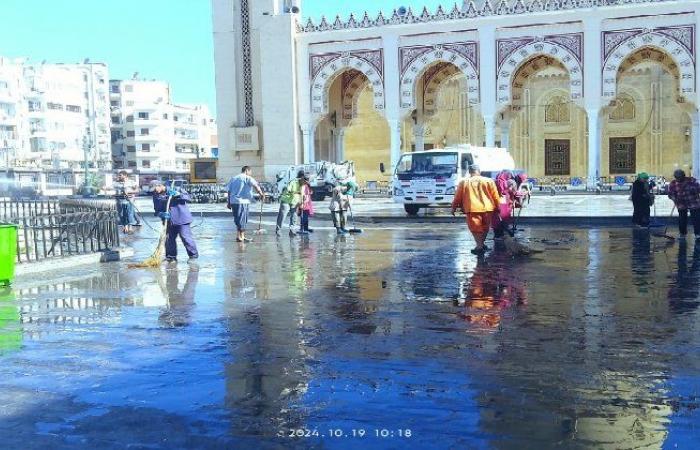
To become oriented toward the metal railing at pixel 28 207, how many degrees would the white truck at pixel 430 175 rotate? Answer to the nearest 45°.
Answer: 0° — it already faces it

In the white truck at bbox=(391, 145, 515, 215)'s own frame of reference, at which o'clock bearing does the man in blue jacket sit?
The man in blue jacket is roughly at 11 o'clock from the white truck.

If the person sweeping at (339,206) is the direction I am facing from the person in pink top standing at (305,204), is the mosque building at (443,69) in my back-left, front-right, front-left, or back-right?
front-left

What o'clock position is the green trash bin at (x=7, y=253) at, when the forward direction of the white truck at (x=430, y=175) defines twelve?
The green trash bin is roughly at 11 o'clock from the white truck.

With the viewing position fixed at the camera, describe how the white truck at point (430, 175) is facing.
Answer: facing the viewer and to the left of the viewer

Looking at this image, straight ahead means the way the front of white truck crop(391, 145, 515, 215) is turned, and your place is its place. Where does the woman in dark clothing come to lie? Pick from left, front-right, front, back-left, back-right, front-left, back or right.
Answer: left

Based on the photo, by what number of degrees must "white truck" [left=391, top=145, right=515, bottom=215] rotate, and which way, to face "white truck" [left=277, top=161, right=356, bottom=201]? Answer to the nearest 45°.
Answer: approximately 90° to its right

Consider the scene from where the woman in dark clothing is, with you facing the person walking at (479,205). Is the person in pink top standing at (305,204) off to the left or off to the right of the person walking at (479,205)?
right

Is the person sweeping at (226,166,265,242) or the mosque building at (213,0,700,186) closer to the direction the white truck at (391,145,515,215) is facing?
the person sweeping

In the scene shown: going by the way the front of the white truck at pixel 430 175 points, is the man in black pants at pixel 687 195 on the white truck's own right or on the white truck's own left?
on the white truck's own left

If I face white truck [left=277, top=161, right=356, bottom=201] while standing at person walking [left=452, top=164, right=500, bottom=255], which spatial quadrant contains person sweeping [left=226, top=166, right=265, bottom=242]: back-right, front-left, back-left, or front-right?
front-left

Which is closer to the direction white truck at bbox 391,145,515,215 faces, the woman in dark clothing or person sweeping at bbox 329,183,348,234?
the person sweeping

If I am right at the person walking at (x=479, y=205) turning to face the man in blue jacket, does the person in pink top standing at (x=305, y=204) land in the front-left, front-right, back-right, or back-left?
front-right

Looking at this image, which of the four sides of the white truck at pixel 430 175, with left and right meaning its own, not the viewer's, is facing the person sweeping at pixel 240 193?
front

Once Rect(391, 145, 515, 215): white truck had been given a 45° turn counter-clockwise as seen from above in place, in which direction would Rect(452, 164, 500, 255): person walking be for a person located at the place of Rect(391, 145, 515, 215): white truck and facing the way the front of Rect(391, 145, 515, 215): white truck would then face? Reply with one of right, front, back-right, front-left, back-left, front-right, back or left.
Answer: front

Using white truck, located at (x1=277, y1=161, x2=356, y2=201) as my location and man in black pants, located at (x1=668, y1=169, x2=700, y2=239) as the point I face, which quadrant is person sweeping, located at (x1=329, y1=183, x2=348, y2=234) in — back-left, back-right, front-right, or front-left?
front-right
